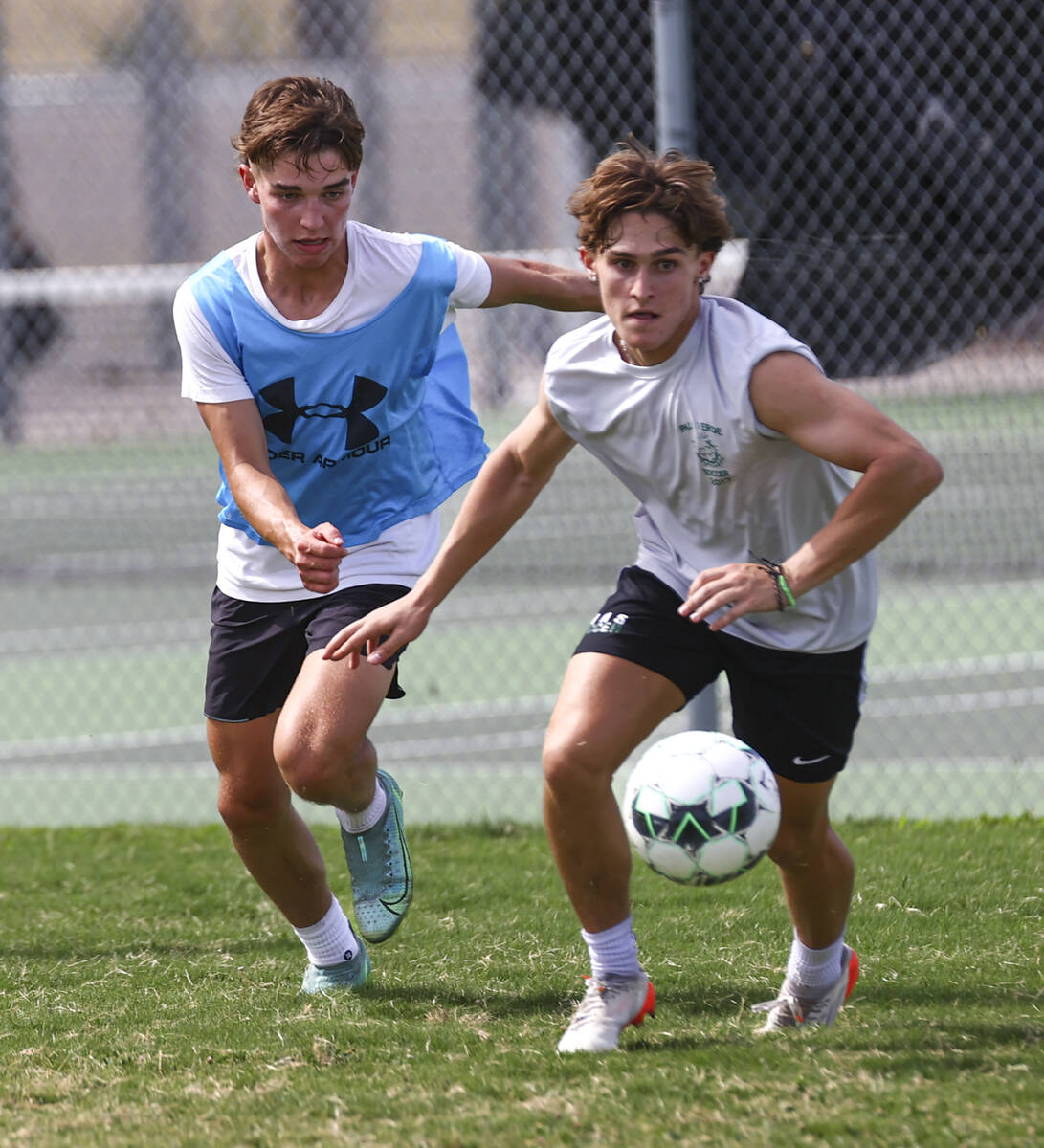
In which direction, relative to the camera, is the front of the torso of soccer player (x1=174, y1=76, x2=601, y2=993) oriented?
toward the camera

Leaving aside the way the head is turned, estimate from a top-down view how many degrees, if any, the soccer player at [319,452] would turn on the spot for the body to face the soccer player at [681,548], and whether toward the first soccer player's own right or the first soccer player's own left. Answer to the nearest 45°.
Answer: approximately 45° to the first soccer player's own left

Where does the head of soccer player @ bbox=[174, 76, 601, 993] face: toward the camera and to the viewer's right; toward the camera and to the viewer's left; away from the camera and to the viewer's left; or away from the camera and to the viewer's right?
toward the camera and to the viewer's right

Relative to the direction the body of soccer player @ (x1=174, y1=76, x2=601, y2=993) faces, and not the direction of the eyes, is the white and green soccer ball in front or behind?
in front
